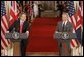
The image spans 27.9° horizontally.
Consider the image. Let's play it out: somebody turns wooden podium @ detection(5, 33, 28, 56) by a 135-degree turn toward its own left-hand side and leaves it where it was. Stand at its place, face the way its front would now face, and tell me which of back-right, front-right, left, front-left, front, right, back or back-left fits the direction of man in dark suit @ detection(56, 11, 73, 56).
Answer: front-right

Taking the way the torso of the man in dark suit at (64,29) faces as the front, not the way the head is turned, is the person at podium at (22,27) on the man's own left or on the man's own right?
on the man's own right

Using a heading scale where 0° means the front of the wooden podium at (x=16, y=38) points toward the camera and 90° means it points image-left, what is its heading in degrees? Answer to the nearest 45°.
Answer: approximately 0°

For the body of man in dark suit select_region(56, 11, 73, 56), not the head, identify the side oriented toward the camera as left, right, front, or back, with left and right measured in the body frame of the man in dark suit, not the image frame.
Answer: front
